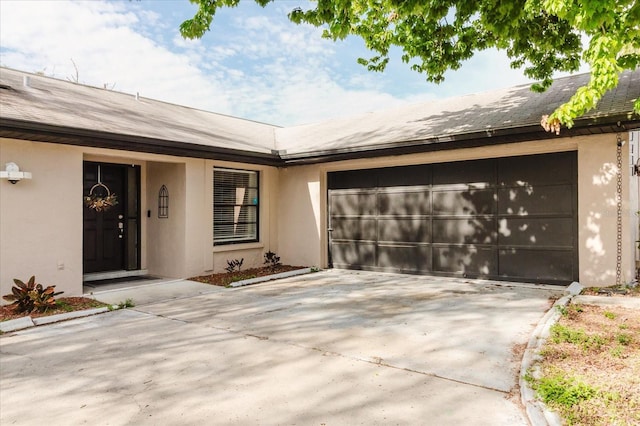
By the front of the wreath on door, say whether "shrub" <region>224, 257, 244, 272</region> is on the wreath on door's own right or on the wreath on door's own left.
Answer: on the wreath on door's own left

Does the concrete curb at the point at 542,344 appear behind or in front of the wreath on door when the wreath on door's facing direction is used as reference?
in front

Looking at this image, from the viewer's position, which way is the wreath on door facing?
facing the viewer

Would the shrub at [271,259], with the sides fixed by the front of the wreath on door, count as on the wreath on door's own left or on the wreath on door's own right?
on the wreath on door's own left

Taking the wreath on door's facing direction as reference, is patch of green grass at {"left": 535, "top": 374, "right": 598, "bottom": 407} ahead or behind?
ahead

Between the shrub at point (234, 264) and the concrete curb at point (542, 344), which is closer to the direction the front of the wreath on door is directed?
the concrete curb

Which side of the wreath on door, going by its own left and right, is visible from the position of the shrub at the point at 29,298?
front
